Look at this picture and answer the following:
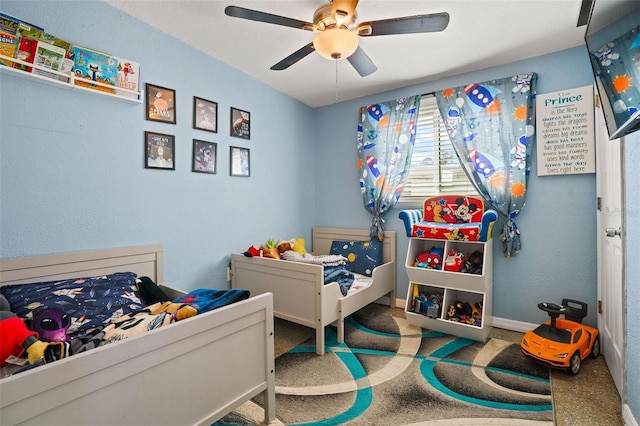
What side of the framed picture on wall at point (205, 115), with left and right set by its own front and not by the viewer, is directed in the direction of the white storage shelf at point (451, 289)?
front

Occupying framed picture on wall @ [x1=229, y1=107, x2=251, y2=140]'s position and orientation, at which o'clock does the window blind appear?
The window blind is roughly at 11 o'clock from the framed picture on wall.

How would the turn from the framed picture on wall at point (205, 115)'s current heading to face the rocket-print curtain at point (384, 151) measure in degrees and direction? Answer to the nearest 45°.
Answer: approximately 45° to its left

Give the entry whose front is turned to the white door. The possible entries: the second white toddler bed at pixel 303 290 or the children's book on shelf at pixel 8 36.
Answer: the children's book on shelf

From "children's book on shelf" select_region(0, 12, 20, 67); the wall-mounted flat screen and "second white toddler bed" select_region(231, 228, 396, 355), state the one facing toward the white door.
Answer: the children's book on shelf

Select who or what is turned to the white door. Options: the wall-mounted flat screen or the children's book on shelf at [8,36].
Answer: the children's book on shelf

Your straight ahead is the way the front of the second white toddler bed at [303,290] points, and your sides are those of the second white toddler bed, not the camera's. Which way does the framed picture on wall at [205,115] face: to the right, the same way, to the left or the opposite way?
to the left

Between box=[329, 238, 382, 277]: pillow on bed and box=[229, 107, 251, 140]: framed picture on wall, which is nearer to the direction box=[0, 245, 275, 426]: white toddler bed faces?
the pillow on bed

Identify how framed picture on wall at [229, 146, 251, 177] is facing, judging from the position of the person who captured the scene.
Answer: facing the viewer and to the right of the viewer

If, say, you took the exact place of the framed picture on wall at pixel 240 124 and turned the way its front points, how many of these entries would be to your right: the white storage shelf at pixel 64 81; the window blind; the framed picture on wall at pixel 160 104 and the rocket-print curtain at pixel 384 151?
2

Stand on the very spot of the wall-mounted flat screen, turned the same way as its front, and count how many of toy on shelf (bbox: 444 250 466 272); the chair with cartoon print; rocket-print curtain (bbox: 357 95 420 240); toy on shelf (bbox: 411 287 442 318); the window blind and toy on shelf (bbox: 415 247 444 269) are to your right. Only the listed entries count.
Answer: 6

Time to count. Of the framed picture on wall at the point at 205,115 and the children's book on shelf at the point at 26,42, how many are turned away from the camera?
0

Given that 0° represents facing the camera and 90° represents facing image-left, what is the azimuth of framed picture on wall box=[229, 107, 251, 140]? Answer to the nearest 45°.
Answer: approximately 315°
